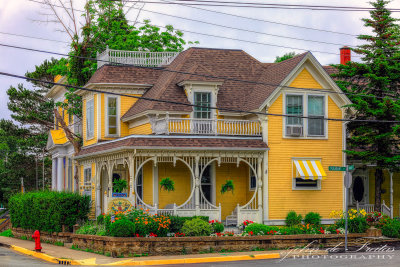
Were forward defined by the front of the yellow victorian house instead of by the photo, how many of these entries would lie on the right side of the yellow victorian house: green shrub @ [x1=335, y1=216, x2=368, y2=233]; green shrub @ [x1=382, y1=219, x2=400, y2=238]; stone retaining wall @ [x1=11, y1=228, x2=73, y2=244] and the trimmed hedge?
2

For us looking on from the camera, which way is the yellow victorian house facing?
facing the viewer

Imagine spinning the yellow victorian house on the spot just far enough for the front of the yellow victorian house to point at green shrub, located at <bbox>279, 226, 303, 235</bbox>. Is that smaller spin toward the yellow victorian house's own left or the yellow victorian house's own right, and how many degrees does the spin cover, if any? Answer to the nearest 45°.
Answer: approximately 45° to the yellow victorian house's own left

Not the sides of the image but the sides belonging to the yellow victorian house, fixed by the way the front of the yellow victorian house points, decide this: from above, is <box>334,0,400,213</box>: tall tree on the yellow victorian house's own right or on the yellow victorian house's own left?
on the yellow victorian house's own left

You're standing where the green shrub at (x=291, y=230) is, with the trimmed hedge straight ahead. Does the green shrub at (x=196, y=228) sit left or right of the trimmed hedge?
left

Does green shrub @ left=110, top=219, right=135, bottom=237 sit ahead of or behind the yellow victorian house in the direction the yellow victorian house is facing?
ahead

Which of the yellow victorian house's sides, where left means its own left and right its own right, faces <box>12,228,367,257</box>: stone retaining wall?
front

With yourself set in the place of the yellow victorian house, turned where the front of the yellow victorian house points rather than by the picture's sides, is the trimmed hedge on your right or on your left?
on your right

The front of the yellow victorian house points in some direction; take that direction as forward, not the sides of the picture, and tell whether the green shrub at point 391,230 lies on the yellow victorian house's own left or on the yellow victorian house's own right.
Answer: on the yellow victorian house's own left

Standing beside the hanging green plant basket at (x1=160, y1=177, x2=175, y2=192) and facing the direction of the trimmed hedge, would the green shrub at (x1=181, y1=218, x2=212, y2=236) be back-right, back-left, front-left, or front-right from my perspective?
back-left
